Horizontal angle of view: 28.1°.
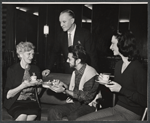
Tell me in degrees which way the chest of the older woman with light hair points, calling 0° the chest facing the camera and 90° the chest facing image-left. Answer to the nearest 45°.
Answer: approximately 315°

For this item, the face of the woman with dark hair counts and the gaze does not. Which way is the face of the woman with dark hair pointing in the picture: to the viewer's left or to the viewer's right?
to the viewer's left

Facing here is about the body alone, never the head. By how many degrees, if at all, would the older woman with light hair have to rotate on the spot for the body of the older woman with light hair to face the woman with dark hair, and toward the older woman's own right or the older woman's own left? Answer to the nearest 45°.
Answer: approximately 45° to the older woman's own left

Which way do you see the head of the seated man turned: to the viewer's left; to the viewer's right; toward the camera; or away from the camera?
to the viewer's left

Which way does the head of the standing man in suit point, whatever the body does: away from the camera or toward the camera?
toward the camera
